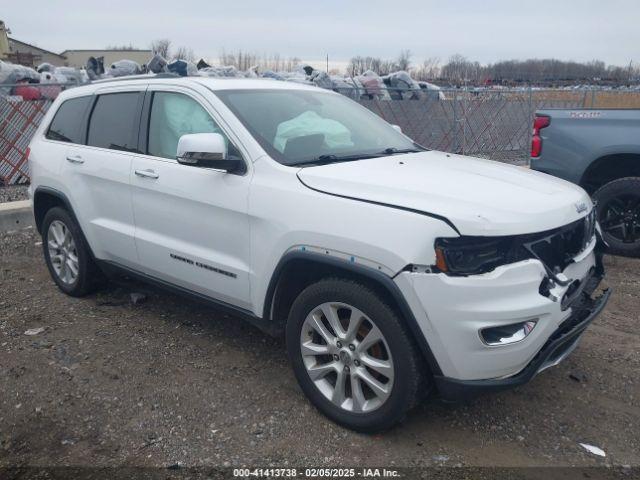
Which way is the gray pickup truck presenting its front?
to the viewer's right

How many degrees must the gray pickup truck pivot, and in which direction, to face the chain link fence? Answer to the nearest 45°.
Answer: approximately 90° to its left

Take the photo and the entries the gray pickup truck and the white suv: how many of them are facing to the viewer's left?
0

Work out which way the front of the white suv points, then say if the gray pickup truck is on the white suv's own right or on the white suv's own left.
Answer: on the white suv's own left

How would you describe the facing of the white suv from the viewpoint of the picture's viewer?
facing the viewer and to the right of the viewer

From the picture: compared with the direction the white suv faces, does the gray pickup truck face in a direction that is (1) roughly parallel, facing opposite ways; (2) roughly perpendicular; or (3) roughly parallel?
roughly parallel

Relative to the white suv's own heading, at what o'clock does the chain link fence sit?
The chain link fence is roughly at 8 o'clock from the white suv.
